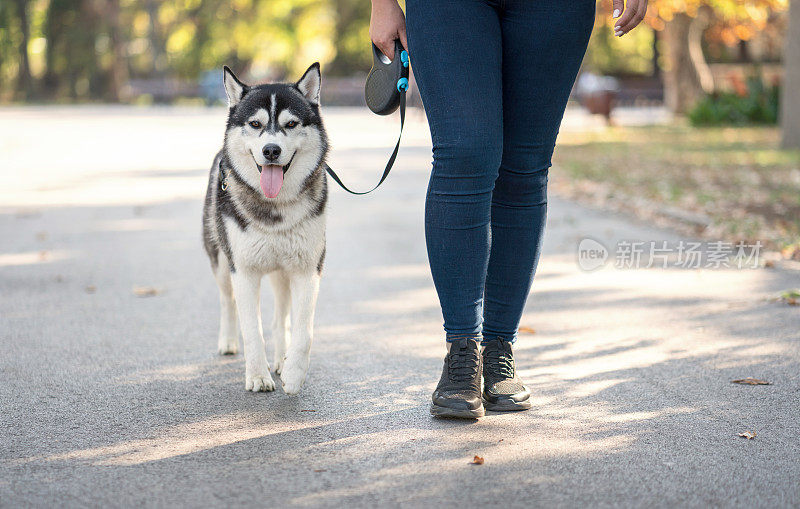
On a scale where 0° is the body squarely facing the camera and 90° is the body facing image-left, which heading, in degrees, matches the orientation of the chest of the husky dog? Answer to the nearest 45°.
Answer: approximately 0°

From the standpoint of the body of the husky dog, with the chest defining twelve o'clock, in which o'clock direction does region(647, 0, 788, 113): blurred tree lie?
The blurred tree is roughly at 7 o'clock from the husky dog.

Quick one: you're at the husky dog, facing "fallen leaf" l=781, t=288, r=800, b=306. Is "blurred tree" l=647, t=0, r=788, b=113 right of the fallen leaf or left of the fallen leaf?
left

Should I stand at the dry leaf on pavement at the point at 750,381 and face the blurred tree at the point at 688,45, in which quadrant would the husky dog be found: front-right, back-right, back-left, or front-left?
back-left

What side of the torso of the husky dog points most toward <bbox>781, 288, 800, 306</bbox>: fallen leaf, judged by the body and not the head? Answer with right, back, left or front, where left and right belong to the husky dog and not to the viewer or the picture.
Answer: left

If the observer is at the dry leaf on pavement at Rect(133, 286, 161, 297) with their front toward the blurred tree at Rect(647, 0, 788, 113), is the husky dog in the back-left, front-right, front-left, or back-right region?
back-right

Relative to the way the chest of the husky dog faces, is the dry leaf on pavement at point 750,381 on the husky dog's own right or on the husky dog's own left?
on the husky dog's own left

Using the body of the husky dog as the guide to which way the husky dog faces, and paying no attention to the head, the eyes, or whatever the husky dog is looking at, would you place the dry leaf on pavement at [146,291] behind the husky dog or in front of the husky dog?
behind
